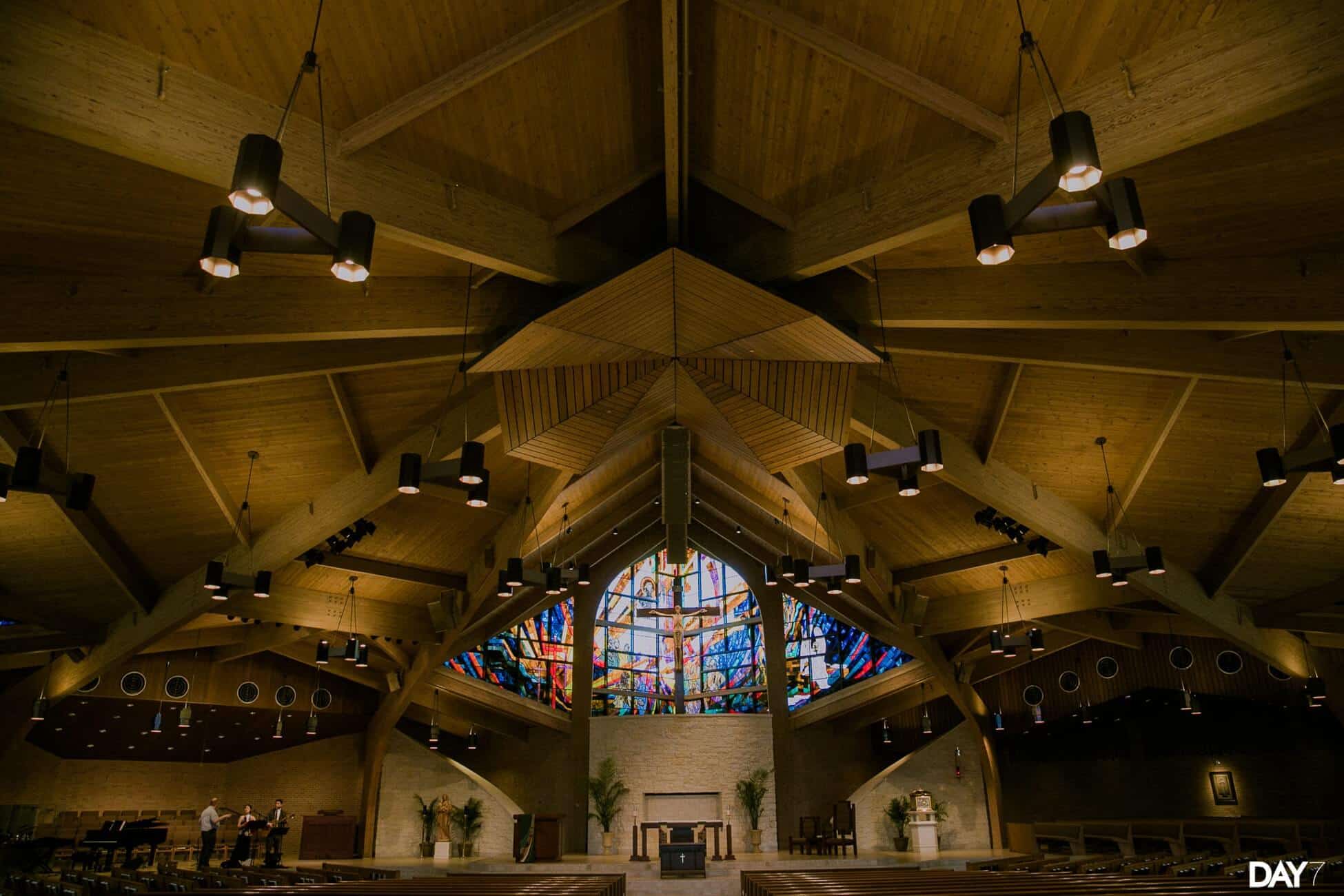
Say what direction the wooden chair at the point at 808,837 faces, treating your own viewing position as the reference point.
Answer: facing the viewer and to the left of the viewer

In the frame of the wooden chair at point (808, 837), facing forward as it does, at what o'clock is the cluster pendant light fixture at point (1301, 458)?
The cluster pendant light fixture is roughly at 10 o'clock from the wooden chair.

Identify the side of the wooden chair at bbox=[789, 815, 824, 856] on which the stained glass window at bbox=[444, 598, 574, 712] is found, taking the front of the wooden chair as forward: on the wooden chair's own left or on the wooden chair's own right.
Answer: on the wooden chair's own right

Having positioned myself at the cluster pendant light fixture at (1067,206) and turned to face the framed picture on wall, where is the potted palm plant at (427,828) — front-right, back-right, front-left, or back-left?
front-left

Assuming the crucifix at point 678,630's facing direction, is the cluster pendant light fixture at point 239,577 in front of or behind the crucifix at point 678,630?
in front

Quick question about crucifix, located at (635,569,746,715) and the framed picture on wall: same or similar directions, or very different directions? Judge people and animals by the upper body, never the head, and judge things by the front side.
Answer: same or similar directions

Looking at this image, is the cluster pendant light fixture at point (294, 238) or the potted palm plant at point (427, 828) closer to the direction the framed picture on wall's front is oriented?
the cluster pendant light fixture

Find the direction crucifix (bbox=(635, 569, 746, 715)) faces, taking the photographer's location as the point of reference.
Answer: facing the viewer

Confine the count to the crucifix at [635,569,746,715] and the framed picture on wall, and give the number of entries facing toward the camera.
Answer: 2

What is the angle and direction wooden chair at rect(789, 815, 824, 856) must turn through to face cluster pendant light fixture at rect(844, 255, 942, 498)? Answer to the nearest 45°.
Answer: approximately 45° to its left

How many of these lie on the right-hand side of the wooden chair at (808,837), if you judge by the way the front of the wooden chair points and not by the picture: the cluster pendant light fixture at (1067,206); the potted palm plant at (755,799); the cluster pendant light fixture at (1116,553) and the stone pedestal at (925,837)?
1
